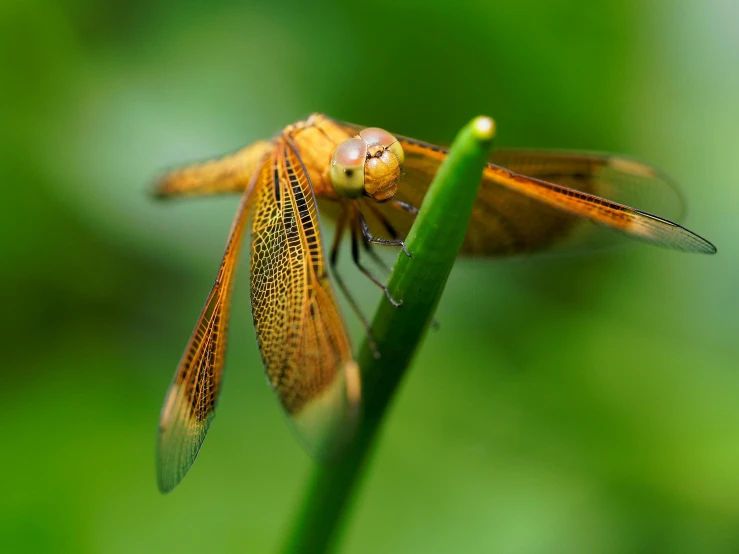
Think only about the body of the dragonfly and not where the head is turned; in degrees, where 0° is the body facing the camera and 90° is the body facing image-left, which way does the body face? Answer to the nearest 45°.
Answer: approximately 315°
